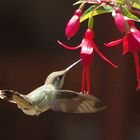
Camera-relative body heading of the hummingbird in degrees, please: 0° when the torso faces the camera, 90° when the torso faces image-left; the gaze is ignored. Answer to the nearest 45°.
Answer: approximately 270°
